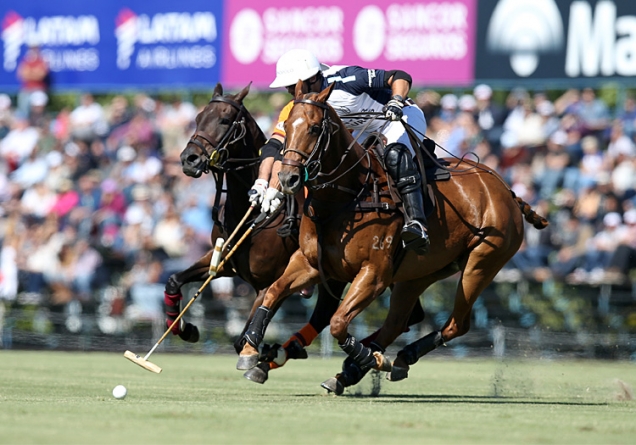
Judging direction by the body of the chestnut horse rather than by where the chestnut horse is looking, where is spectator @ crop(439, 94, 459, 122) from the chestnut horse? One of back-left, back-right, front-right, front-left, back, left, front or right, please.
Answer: back-right

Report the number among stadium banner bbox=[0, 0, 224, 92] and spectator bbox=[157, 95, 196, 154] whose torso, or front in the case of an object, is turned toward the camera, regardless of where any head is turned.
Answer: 2

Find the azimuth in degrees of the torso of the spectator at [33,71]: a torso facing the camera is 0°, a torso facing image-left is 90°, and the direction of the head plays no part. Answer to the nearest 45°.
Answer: approximately 0°

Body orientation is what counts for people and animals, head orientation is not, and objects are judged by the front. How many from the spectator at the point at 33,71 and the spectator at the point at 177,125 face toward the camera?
2

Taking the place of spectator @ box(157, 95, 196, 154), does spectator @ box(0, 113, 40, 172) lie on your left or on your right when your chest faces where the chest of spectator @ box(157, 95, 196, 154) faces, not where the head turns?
on your right

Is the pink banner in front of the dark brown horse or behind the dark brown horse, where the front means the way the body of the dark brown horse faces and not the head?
behind

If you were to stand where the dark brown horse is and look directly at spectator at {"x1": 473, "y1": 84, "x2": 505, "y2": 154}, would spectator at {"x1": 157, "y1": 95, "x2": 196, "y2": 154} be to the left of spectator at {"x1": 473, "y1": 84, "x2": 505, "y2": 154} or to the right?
left

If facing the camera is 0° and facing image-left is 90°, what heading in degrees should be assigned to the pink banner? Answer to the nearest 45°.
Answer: approximately 0°

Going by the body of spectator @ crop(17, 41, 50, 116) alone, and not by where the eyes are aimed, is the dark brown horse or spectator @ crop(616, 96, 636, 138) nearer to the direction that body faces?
the dark brown horse

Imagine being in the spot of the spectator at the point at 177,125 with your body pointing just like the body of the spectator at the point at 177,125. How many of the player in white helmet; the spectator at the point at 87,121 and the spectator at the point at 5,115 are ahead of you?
1

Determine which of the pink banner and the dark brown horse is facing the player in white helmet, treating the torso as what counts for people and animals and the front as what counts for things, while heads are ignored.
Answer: the pink banner
